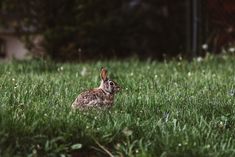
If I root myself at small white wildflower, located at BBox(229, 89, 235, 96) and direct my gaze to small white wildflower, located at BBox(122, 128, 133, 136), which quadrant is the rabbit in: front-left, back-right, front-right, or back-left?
front-right

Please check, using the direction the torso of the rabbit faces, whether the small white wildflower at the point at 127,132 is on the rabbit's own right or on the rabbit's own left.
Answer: on the rabbit's own right

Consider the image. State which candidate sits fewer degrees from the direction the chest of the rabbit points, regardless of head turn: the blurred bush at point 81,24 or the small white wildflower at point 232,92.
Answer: the small white wildflower

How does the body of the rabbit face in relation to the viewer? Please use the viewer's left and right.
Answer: facing to the right of the viewer

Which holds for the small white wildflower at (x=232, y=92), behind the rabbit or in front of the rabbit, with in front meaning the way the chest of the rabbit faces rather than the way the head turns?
in front

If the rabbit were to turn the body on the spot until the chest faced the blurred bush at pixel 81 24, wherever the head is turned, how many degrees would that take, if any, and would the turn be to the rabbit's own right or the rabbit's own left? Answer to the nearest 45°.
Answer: approximately 90° to the rabbit's own left
